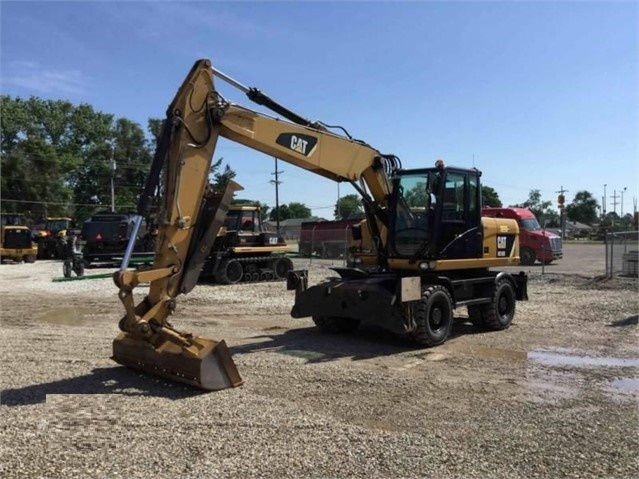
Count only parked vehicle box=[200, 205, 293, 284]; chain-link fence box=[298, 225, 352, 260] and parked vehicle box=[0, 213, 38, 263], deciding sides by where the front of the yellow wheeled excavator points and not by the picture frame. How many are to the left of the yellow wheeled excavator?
0

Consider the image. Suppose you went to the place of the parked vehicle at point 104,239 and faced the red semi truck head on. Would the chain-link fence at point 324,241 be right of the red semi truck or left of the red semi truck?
left

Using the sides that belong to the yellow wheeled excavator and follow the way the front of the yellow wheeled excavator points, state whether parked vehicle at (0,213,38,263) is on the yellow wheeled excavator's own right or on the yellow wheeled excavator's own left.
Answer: on the yellow wheeled excavator's own right

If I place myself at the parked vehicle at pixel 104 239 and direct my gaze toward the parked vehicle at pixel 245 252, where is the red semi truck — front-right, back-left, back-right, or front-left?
front-left

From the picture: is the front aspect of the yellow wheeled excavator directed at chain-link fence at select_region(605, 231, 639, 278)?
no

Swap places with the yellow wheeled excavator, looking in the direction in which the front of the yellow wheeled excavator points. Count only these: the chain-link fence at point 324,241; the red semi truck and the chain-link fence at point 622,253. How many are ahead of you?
0

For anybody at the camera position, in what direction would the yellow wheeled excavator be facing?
facing the viewer and to the left of the viewer

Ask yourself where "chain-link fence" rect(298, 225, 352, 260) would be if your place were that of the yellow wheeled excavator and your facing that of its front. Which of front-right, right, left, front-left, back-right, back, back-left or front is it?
back-right

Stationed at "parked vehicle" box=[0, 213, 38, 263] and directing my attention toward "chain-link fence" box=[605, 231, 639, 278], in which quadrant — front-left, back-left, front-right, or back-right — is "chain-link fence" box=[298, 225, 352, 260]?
front-left

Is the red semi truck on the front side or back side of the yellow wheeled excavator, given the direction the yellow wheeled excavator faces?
on the back side

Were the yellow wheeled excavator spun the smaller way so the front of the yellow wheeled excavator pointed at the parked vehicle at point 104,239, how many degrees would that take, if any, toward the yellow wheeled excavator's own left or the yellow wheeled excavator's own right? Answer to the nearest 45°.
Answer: approximately 90° to the yellow wheeled excavator's own right

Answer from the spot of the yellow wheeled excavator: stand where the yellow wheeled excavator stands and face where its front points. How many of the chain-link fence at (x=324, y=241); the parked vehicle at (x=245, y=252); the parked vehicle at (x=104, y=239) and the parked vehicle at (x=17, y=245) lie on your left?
0
